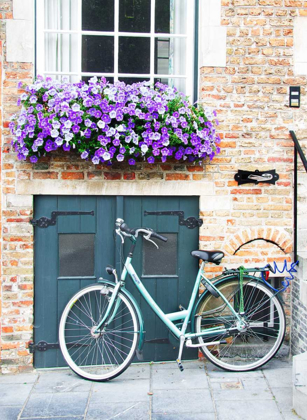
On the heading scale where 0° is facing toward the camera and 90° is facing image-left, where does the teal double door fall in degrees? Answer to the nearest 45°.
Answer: approximately 0°

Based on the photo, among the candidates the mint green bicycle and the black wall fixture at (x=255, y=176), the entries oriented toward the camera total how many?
1

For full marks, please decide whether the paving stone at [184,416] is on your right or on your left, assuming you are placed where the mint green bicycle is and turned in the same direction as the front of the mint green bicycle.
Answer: on your left

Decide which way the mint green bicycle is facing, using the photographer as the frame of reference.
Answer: facing to the left of the viewer

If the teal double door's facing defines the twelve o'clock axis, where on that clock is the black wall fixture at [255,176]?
The black wall fixture is roughly at 9 o'clock from the teal double door.
